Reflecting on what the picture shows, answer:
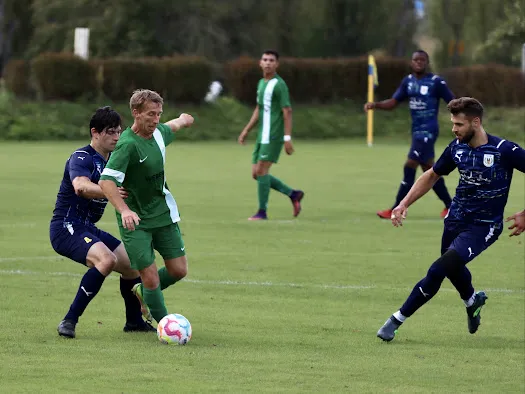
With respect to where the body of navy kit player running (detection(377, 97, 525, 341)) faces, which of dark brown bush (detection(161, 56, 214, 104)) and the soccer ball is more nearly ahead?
the soccer ball

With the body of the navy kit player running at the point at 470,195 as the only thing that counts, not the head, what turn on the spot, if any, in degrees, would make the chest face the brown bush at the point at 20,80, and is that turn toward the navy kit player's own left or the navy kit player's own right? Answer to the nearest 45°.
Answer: approximately 90° to the navy kit player's own right

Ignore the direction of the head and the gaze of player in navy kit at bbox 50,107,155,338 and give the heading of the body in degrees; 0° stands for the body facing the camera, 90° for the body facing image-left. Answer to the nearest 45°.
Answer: approximately 315°

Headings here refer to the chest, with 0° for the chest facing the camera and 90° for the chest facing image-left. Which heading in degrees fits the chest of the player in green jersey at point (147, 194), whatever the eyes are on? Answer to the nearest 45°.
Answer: approximately 315°

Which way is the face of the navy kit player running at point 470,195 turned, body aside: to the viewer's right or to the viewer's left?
to the viewer's left

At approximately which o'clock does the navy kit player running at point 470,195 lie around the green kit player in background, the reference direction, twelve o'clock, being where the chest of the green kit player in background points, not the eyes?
The navy kit player running is roughly at 10 o'clock from the green kit player in background.

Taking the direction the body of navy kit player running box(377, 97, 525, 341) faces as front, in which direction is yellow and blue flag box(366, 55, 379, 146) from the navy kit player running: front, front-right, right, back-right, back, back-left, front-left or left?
back-right
